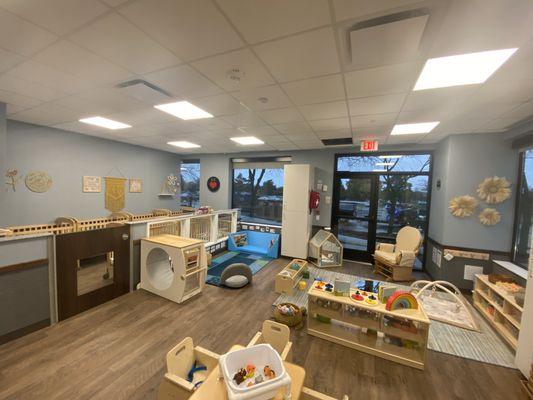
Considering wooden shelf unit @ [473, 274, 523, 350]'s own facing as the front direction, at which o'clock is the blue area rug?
The blue area rug is roughly at 1 o'clock from the wooden shelf unit.

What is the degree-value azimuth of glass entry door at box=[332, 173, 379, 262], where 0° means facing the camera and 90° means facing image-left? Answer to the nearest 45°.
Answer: approximately 0°

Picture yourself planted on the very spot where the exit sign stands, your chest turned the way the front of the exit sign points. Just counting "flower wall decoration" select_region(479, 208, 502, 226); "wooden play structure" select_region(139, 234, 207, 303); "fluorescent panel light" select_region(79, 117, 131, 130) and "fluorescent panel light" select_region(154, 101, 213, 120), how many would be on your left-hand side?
1

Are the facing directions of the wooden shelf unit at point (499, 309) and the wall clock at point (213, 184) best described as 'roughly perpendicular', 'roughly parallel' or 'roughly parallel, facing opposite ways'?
roughly perpendicular

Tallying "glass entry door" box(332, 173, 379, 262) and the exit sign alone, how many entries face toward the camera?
2

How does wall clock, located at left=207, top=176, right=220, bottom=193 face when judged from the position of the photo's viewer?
facing the viewer

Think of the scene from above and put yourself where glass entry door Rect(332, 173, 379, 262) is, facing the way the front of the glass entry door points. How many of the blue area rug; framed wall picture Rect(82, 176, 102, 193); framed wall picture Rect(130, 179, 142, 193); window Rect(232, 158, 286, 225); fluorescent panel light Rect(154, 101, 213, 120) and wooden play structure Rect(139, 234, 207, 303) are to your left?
0

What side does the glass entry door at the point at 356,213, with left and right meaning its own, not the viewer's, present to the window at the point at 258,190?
right

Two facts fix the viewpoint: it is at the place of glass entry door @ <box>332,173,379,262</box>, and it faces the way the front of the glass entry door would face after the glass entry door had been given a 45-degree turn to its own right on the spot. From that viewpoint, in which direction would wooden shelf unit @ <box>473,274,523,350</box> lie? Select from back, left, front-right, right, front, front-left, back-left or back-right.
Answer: left

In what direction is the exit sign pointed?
toward the camera

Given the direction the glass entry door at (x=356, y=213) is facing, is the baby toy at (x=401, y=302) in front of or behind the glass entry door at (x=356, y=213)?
in front

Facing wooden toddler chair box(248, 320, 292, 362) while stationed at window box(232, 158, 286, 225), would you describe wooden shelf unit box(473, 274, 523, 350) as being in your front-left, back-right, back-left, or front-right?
front-left

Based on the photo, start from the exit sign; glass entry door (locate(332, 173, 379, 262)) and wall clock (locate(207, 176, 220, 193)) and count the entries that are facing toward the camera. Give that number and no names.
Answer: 3

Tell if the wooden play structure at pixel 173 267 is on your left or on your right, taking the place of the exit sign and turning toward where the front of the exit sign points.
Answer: on your right

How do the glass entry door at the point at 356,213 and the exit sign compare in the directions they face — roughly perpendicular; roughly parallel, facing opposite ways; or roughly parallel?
roughly parallel
